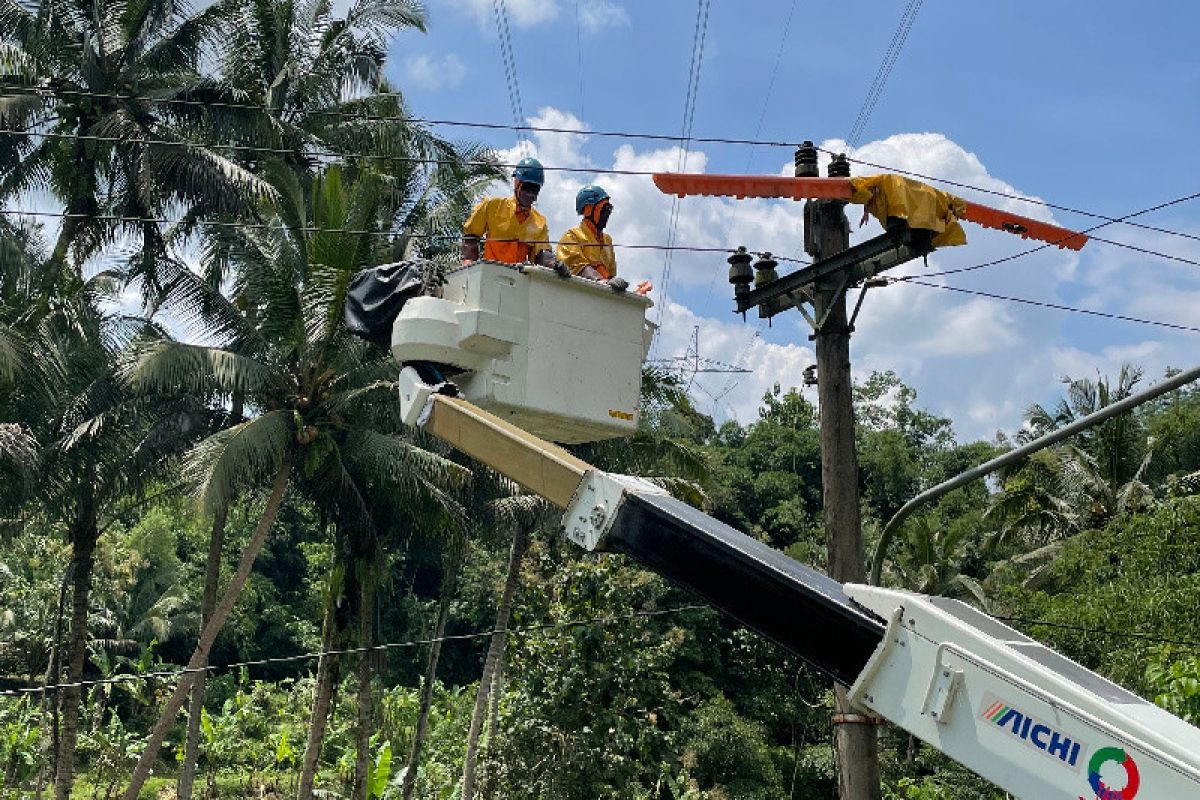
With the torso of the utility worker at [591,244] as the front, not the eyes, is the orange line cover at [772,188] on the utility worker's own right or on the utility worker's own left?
on the utility worker's own left

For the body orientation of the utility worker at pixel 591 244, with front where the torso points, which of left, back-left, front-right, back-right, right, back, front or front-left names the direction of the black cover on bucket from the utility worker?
back-right

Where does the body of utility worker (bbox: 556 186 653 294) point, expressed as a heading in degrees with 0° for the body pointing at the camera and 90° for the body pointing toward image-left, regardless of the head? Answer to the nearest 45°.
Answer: approximately 315°

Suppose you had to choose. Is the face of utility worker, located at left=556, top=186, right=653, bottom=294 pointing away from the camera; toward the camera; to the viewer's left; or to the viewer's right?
to the viewer's right
